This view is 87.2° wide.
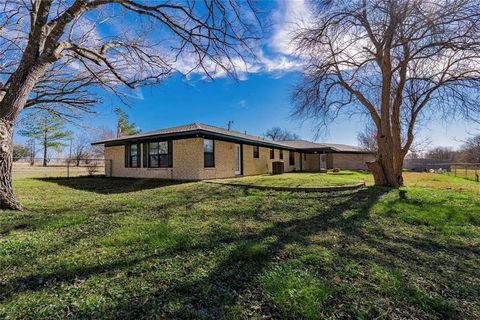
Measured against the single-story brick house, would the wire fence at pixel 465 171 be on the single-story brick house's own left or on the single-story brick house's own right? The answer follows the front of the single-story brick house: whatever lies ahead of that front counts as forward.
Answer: on the single-story brick house's own left

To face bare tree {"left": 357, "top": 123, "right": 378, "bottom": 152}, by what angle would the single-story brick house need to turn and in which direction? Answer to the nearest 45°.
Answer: approximately 90° to its left

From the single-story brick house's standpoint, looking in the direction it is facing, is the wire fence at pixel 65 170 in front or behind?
behind

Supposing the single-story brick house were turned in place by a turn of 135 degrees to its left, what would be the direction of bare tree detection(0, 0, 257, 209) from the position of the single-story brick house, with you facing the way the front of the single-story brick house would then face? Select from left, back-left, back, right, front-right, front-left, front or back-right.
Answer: back
